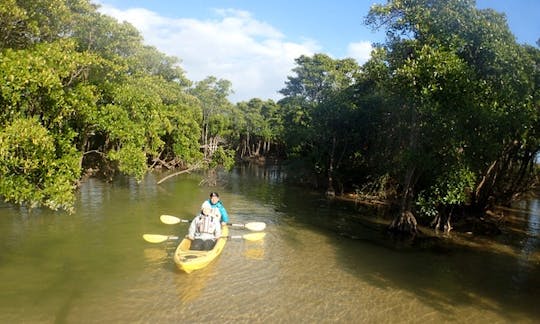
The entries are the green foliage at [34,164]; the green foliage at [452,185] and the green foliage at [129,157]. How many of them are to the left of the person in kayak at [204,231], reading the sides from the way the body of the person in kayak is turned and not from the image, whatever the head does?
1

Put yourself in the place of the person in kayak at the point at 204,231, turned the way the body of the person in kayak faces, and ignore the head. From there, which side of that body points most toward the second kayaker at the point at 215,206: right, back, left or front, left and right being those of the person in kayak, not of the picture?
back

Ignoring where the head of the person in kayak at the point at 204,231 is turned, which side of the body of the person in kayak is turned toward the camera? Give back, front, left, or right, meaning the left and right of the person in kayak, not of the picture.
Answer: front

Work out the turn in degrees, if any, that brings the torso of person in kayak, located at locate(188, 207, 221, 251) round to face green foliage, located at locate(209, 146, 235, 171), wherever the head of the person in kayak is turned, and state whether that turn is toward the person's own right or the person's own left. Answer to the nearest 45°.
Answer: approximately 180°

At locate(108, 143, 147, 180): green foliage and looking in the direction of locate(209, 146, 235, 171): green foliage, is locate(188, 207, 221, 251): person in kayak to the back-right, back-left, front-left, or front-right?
back-right

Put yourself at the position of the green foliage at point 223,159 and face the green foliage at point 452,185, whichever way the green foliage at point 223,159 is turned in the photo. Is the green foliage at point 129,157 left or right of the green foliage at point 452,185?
right

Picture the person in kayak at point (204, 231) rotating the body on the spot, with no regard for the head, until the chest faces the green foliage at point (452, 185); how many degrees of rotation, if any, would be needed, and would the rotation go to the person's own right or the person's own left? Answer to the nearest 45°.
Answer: approximately 90° to the person's own left
